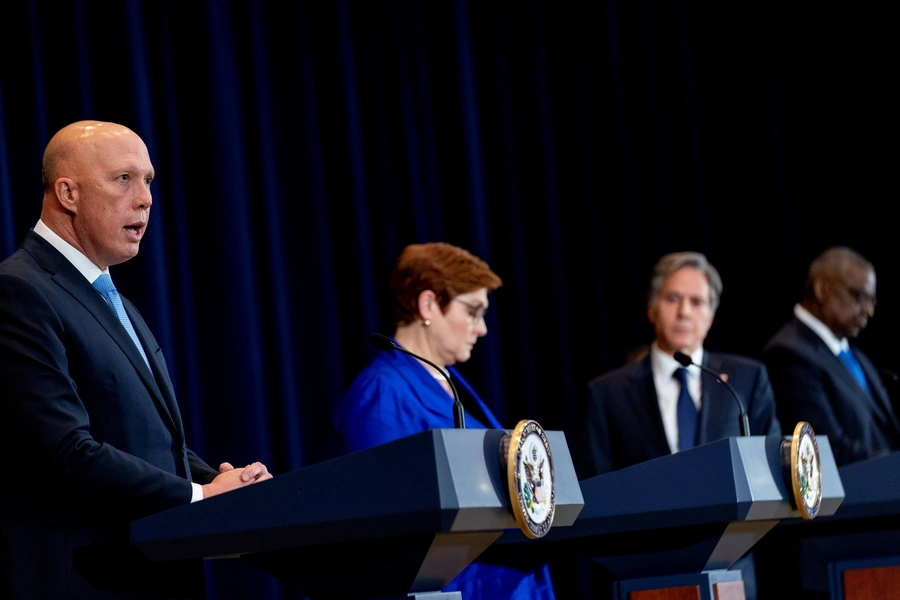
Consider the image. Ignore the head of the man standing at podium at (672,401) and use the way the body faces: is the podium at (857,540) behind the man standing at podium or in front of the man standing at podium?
in front

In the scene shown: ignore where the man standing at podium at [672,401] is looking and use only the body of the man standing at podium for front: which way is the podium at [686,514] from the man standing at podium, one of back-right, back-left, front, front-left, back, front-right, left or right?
front

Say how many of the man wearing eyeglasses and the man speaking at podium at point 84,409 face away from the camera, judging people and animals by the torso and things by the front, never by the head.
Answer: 0

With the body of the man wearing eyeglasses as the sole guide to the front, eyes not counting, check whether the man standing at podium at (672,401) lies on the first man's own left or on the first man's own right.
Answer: on the first man's own right

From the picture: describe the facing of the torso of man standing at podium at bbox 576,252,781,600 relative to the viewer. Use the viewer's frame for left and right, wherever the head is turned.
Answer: facing the viewer

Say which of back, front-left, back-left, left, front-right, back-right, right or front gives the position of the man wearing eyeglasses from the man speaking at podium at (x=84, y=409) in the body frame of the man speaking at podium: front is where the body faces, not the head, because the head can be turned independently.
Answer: left

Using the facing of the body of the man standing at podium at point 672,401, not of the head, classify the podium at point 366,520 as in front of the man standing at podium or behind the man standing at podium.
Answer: in front

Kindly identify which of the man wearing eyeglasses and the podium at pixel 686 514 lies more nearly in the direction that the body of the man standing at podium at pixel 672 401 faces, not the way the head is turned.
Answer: the podium
